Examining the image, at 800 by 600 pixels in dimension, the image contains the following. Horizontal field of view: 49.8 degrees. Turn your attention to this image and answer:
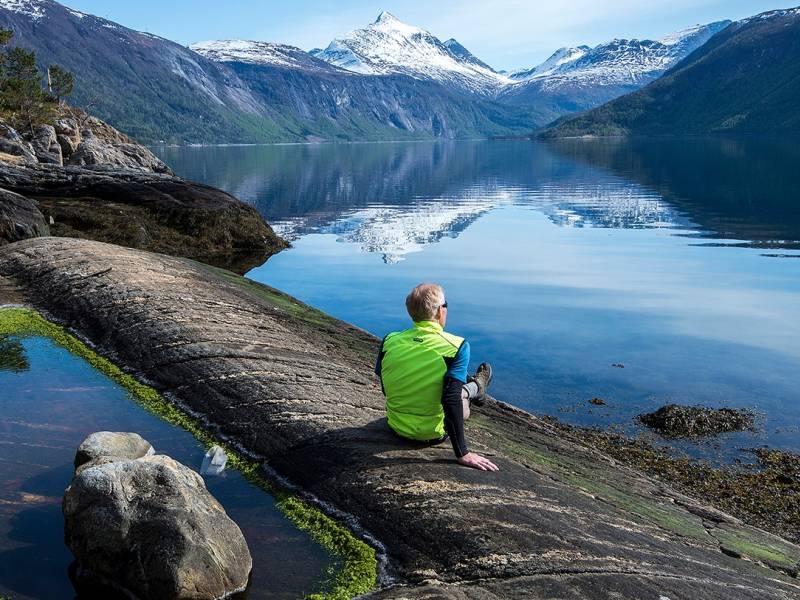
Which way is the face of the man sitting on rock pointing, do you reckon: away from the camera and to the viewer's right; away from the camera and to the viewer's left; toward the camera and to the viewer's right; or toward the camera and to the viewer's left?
away from the camera and to the viewer's right

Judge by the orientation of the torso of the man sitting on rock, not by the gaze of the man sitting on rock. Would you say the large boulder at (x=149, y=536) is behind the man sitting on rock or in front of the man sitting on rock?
behind

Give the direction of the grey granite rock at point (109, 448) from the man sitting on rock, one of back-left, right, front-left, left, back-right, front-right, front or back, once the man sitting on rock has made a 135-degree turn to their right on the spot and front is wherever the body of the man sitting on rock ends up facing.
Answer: right

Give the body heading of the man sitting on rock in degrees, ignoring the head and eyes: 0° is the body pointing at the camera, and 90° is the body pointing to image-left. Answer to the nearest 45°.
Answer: approximately 225°

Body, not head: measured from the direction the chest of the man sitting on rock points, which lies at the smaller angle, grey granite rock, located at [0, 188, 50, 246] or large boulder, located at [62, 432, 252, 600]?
the grey granite rock

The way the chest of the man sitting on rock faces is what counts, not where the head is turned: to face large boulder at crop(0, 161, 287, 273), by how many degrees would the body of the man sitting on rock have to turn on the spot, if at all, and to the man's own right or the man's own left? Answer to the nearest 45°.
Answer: approximately 90° to the man's own left

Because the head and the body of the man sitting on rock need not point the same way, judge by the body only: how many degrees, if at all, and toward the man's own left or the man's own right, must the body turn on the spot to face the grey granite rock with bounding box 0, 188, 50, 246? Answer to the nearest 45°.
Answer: approximately 90° to the man's own left
